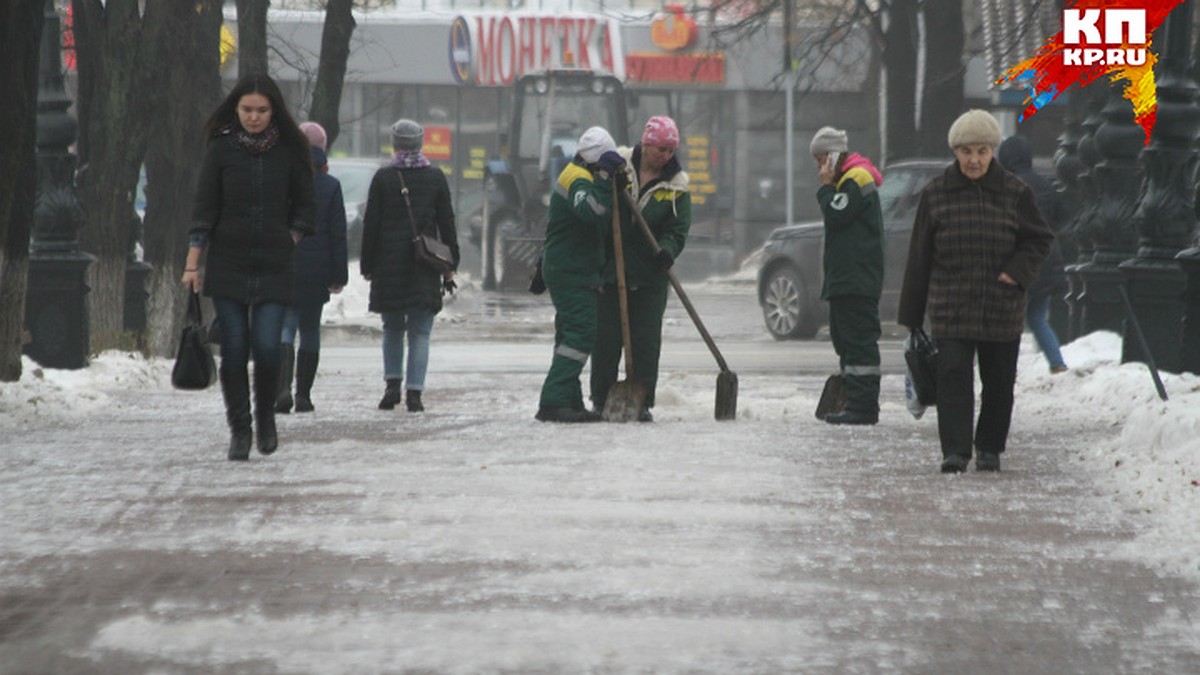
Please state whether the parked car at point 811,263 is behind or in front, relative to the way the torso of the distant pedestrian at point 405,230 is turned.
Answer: in front

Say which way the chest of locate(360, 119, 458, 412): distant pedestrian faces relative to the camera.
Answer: away from the camera

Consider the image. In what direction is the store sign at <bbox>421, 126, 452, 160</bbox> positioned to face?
toward the camera

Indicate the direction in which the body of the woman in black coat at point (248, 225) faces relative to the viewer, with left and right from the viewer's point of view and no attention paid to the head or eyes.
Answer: facing the viewer

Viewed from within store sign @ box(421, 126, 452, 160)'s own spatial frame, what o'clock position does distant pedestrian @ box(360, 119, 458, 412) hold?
The distant pedestrian is roughly at 12 o'clock from the store sign.

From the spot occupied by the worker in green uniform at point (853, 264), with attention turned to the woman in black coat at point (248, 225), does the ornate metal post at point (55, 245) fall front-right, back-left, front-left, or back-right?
front-right

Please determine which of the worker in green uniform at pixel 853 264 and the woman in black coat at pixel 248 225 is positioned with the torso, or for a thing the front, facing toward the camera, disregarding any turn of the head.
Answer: the woman in black coat

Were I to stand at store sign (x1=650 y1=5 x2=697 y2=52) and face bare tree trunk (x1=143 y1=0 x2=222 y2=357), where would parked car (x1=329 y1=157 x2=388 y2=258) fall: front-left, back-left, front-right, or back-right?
front-right

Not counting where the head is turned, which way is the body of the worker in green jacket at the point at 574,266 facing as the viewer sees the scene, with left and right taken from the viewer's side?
facing to the right of the viewer

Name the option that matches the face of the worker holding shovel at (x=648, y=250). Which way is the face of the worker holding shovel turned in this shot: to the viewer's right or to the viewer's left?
to the viewer's left

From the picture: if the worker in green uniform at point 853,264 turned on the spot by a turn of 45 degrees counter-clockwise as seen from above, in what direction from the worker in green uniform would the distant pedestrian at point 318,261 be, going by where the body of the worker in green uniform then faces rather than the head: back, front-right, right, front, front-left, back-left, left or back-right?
front-right

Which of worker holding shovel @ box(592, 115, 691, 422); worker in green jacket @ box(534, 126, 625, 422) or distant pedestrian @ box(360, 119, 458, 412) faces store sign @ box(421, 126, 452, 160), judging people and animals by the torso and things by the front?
the distant pedestrian

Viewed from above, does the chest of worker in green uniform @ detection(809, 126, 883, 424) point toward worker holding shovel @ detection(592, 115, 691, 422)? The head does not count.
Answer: yes

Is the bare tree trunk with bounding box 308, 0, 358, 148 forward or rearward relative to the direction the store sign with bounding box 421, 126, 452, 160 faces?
forward

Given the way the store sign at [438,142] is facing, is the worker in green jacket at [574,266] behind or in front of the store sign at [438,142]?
in front

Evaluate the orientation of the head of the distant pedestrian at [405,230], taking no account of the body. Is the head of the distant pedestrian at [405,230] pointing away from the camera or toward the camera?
away from the camera

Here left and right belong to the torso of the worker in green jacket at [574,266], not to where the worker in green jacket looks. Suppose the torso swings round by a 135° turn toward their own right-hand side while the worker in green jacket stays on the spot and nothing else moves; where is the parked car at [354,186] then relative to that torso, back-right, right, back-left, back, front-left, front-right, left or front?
back-right

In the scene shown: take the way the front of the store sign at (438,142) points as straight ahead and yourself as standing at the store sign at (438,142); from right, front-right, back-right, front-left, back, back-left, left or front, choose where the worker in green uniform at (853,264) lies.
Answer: front

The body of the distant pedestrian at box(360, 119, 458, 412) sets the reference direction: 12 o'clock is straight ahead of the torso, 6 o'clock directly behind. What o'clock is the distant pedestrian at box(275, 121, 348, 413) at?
the distant pedestrian at box(275, 121, 348, 413) is roughly at 8 o'clock from the distant pedestrian at box(360, 119, 458, 412).
